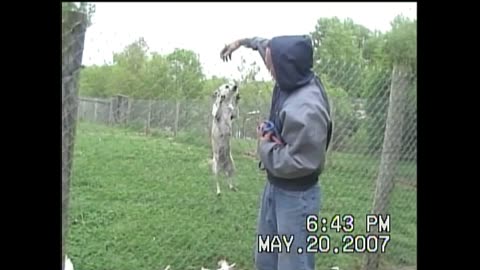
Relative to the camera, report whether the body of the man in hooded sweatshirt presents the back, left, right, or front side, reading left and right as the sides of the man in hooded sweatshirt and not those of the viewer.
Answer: left

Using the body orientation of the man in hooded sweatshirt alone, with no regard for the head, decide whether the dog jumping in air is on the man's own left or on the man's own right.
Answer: on the man's own right

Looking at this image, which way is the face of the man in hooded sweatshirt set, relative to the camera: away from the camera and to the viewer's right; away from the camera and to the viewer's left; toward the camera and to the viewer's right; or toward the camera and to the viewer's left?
away from the camera and to the viewer's left
